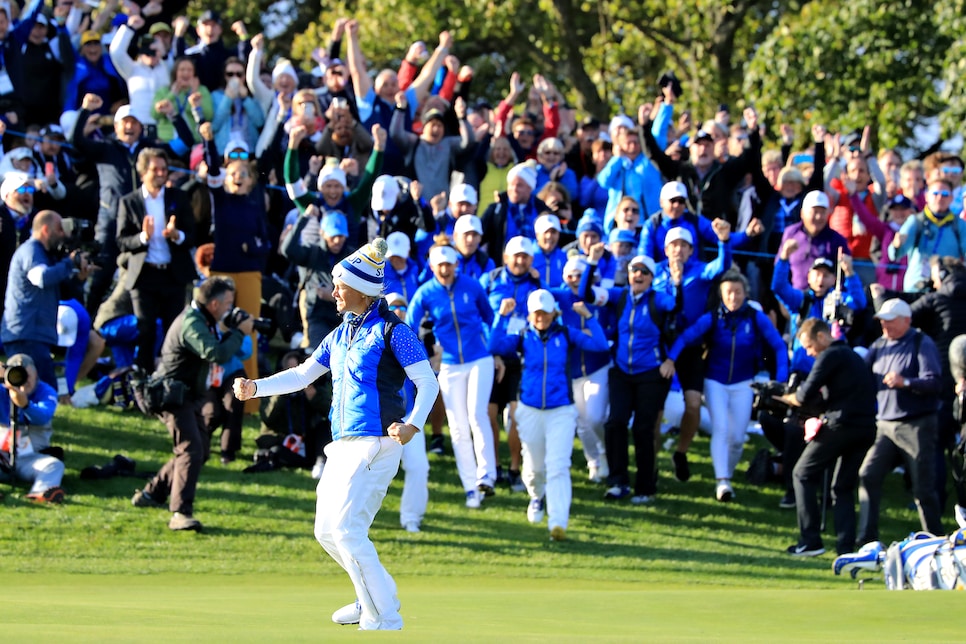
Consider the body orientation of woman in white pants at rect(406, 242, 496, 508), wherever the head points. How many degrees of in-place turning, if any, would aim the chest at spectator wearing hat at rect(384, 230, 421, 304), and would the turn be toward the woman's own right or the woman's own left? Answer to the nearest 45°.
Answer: approximately 135° to the woman's own right

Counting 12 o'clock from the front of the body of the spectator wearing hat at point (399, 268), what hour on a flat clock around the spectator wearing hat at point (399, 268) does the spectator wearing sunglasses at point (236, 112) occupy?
the spectator wearing sunglasses at point (236, 112) is roughly at 5 o'clock from the spectator wearing hat at point (399, 268).

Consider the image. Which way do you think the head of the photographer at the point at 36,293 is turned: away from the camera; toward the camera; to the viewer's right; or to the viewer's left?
to the viewer's right

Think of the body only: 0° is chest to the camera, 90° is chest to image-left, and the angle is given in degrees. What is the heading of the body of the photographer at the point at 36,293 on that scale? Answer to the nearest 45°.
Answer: approximately 270°

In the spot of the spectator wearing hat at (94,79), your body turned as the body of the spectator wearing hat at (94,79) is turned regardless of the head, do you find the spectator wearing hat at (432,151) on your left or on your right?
on your left

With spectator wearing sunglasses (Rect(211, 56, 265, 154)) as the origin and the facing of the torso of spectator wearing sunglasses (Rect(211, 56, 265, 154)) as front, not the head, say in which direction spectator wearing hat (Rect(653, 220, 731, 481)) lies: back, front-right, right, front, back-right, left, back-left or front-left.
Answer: front-left

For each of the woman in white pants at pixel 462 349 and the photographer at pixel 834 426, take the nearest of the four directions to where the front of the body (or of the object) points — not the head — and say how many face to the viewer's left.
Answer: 1

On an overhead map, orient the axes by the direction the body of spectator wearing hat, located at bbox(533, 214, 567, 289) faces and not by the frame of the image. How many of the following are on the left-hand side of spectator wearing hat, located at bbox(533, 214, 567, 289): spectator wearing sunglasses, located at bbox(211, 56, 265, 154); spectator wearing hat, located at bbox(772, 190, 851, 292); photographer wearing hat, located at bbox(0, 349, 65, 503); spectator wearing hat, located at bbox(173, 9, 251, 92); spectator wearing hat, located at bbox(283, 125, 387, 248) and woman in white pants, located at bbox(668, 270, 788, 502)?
2

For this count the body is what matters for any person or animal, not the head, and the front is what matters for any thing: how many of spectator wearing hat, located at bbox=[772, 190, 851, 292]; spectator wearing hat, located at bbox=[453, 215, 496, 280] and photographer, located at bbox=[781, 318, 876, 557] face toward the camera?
2

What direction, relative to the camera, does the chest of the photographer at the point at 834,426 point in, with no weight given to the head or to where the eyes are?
to the viewer's left

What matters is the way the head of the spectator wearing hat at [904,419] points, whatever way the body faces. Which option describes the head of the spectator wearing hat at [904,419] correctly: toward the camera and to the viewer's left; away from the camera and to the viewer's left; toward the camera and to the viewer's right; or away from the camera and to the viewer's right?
toward the camera and to the viewer's left
